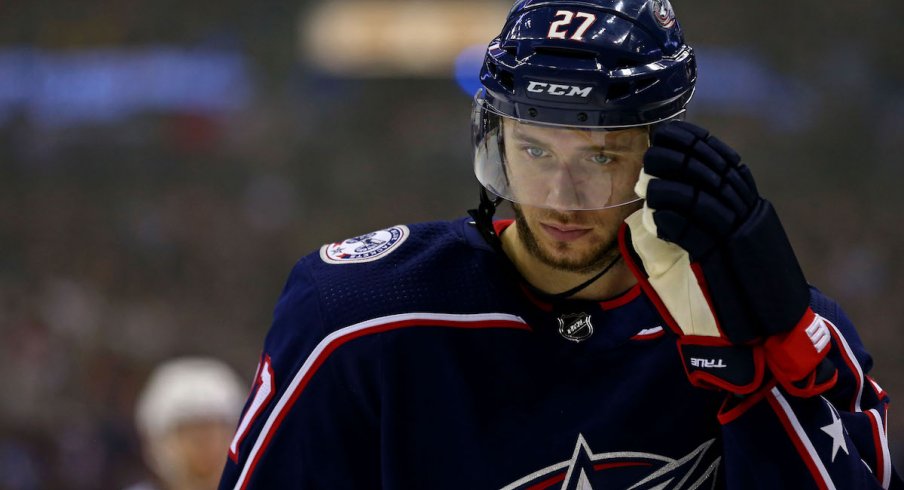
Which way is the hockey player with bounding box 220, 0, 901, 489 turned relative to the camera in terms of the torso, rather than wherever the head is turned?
toward the camera

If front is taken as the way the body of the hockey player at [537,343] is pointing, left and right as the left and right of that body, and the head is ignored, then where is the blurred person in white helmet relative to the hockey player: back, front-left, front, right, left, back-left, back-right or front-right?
back-right

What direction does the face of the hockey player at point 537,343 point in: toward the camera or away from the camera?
toward the camera
